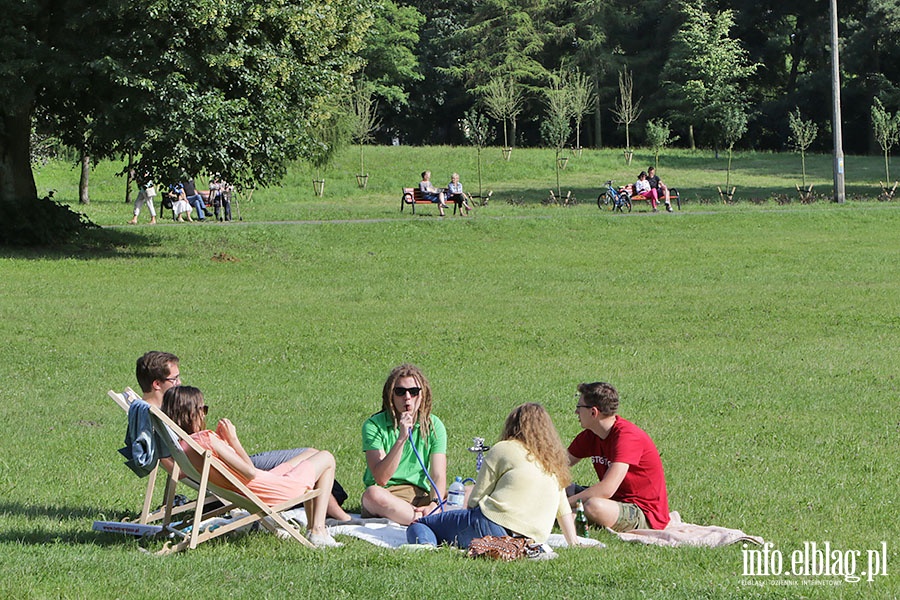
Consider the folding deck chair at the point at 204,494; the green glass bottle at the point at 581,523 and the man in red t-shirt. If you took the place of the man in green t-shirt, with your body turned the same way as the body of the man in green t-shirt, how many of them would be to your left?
2

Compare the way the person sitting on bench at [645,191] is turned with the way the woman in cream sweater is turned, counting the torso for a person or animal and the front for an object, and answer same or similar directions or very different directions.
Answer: very different directions

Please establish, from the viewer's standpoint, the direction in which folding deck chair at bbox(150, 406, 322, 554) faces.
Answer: facing to the right of the viewer

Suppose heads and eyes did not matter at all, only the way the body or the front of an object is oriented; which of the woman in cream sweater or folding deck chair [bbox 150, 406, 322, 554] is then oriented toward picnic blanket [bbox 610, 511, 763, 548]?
the folding deck chair

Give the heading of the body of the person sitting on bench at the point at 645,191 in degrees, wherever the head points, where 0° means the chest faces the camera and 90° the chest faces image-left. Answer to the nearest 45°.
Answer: approximately 315°

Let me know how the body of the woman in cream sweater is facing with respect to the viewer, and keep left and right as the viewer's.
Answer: facing away from the viewer and to the left of the viewer

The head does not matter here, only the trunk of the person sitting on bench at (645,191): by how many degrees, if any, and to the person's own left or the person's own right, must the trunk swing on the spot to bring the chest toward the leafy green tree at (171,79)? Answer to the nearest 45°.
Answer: approximately 90° to the person's own right

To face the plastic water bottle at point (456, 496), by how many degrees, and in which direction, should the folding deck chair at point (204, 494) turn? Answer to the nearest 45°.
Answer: approximately 45° to its left

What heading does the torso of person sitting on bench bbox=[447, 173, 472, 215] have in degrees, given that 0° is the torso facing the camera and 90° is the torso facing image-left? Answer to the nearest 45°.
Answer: approximately 315°

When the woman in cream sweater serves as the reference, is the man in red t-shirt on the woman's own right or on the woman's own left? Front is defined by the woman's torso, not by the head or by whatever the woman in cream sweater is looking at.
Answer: on the woman's own right
